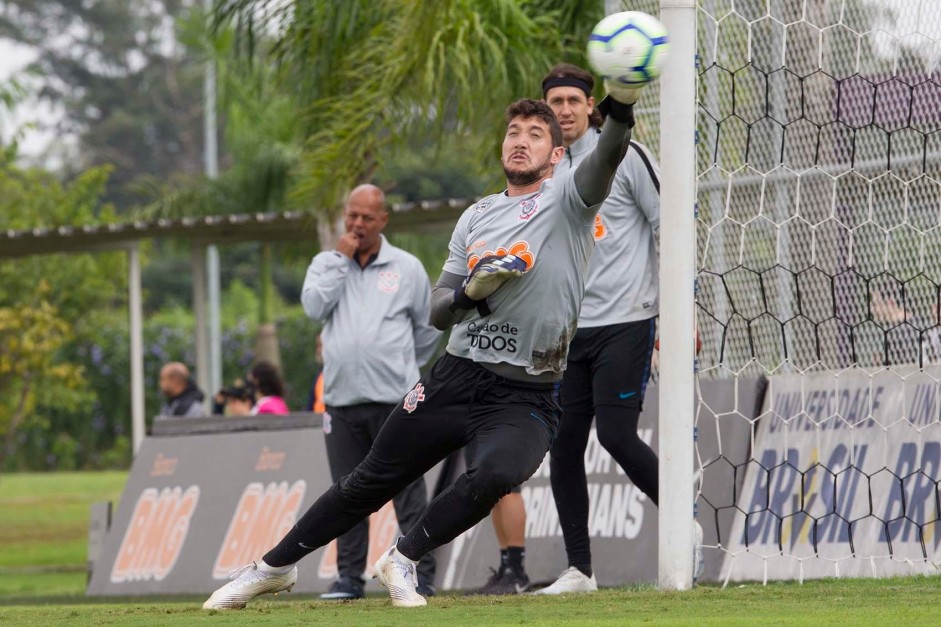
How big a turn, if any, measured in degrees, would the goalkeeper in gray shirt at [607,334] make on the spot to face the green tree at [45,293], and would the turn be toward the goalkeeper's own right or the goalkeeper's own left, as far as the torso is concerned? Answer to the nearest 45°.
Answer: approximately 90° to the goalkeeper's own right

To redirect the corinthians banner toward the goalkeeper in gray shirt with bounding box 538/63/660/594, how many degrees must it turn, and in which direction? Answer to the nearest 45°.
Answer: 0° — it already faces them

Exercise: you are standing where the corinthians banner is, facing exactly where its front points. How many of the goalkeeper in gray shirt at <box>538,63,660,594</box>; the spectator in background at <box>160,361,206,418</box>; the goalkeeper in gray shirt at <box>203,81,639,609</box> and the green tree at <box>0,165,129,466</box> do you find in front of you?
2

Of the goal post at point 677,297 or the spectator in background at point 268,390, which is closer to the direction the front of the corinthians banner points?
the goal post

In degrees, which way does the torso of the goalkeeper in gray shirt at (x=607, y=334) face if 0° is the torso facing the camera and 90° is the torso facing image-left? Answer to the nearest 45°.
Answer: approximately 45°

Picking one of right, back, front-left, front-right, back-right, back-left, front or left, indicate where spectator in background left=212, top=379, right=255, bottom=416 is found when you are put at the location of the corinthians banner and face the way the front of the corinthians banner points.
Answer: back-right

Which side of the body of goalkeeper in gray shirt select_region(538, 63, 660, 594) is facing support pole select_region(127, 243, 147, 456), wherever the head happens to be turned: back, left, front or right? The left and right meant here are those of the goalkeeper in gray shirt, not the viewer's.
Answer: right

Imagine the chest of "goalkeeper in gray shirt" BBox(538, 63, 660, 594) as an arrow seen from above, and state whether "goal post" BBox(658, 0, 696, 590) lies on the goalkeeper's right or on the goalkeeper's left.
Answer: on the goalkeeper's left

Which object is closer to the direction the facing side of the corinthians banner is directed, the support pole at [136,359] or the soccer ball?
the soccer ball

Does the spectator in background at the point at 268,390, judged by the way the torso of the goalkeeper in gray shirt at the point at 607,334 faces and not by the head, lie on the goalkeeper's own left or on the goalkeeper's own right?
on the goalkeeper's own right

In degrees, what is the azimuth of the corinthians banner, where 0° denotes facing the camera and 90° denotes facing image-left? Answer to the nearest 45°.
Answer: approximately 0°
